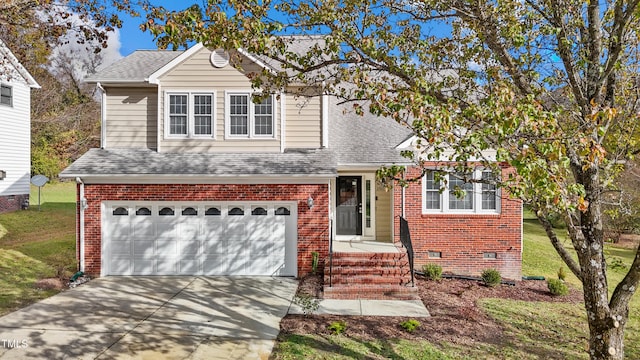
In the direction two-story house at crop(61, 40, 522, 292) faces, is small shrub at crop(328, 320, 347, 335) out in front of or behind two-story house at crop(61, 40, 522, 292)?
in front

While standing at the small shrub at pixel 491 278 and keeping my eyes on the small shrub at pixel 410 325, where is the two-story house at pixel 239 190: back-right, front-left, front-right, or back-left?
front-right

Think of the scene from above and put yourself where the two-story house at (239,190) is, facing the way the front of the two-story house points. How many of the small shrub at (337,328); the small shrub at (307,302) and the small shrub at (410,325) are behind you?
0

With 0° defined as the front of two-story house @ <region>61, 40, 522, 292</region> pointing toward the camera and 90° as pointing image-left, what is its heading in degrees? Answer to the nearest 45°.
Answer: approximately 0°

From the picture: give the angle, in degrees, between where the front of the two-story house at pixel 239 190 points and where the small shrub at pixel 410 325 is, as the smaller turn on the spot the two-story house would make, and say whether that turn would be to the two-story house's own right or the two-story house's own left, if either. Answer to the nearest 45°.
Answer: approximately 45° to the two-story house's own left

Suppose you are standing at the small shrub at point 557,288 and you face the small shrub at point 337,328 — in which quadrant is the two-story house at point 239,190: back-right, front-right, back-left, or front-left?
front-right

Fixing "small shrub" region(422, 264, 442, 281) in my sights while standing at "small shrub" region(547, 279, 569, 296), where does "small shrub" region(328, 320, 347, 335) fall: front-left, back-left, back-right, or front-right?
front-left

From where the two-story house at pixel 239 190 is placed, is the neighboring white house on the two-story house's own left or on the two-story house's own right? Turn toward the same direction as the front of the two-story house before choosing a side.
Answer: on the two-story house's own right

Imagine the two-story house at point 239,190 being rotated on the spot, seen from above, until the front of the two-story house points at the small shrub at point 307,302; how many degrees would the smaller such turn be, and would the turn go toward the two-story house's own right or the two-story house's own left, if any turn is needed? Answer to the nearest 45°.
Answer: approximately 45° to the two-story house's own left

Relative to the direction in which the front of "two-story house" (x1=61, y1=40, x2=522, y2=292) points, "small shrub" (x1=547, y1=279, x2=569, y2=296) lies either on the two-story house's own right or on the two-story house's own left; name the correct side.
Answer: on the two-story house's own left

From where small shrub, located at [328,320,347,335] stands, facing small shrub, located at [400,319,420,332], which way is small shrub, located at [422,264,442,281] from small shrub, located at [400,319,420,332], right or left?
left

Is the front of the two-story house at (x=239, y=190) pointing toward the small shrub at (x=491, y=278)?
no
